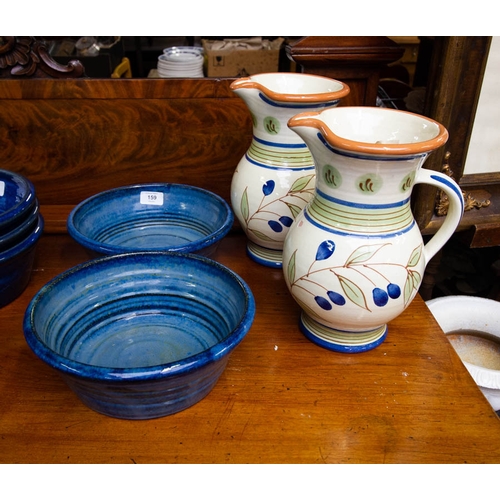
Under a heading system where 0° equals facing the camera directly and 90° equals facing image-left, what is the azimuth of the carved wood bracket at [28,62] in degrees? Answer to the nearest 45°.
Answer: approximately 0°

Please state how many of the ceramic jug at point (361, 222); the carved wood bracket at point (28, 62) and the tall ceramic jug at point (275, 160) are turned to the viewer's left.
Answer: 2

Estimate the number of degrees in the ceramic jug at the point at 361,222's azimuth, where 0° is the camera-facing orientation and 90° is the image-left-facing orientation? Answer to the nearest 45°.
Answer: approximately 90°

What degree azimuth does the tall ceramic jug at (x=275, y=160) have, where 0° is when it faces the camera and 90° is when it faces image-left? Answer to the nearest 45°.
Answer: approximately 90°
